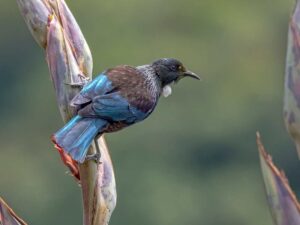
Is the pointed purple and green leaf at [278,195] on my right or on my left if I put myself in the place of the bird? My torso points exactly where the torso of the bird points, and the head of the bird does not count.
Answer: on my right

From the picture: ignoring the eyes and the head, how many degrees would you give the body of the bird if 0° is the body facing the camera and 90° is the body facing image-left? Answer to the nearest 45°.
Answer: approximately 225°
